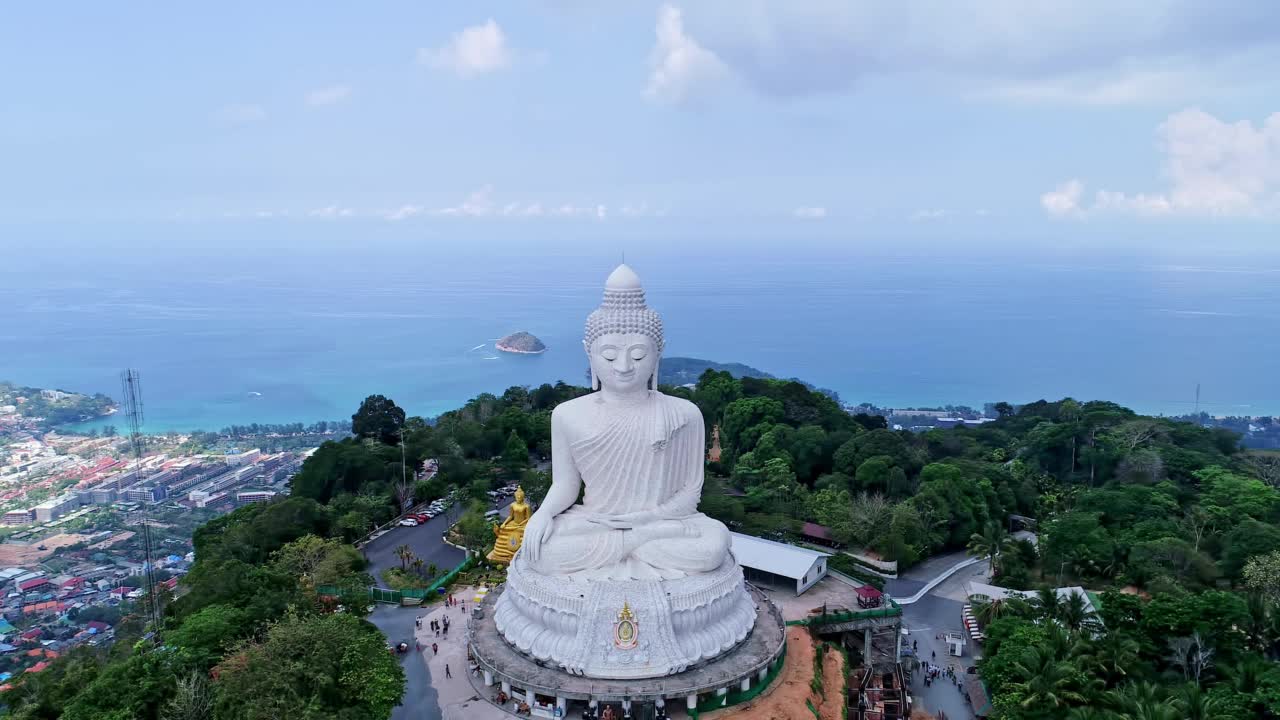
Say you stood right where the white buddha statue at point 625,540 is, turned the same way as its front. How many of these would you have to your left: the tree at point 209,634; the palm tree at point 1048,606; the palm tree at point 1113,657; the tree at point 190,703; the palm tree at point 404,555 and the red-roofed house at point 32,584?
2

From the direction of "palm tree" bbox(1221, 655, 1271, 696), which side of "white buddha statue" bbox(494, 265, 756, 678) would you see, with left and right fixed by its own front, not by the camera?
left

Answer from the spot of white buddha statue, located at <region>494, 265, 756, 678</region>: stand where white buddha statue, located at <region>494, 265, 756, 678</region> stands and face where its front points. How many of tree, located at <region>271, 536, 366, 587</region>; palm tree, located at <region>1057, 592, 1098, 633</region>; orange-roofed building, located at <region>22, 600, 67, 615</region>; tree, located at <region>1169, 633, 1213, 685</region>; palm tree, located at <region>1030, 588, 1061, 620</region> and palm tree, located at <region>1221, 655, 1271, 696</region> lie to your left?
4

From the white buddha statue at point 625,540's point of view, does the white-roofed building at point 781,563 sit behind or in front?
behind

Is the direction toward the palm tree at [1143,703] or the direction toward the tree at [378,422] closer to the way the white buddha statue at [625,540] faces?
the palm tree

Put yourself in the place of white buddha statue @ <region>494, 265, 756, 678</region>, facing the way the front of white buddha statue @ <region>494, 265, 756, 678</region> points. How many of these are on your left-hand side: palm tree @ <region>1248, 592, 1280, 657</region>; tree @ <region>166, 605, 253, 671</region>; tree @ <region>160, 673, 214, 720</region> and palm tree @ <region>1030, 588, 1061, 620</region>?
2

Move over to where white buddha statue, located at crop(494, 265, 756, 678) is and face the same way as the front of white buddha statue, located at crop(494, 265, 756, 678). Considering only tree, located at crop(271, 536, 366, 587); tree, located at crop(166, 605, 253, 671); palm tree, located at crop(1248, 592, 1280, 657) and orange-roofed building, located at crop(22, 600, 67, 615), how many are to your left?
1

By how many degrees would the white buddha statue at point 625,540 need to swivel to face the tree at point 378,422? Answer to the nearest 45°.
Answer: approximately 135° to its right

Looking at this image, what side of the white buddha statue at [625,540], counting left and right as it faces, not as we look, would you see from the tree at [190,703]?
right

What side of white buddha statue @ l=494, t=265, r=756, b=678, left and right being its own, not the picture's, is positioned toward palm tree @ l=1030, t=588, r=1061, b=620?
left

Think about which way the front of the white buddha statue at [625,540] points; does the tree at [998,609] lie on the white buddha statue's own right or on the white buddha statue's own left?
on the white buddha statue's own left

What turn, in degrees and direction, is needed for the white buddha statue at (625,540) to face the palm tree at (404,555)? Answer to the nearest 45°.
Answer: approximately 135° to its right

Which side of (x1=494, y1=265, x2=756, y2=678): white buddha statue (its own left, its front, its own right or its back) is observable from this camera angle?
front

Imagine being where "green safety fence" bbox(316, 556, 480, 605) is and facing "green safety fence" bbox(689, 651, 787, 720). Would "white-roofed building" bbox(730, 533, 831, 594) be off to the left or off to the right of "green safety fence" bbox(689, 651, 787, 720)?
left

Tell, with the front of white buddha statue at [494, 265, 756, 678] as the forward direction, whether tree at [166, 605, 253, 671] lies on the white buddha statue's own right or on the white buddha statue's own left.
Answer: on the white buddha statue's own right

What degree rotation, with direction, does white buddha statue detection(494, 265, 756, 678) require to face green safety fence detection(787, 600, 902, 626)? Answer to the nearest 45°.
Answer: approximately 135° to its left

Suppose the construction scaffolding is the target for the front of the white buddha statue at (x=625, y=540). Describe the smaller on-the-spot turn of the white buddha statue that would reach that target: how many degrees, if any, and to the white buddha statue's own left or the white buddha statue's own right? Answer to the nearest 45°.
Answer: approximately 90° to the white buddha statue's own left

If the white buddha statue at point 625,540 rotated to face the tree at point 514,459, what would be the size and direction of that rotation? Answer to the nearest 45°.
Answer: approximately 180°

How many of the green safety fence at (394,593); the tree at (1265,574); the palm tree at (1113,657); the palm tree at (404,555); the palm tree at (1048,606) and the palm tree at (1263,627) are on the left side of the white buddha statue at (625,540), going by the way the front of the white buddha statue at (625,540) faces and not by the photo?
4
